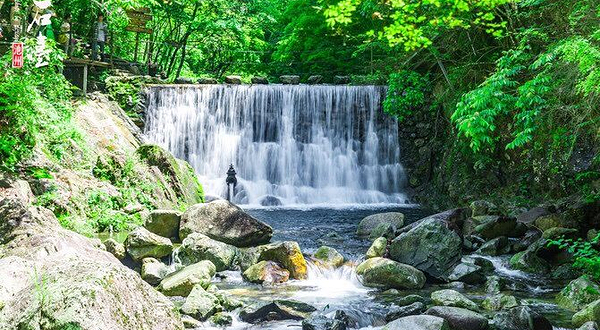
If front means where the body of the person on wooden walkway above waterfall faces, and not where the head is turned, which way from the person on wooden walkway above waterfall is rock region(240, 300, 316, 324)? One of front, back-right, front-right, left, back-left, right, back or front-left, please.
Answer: front

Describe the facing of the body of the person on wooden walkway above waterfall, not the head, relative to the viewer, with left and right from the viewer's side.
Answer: facing the viewer

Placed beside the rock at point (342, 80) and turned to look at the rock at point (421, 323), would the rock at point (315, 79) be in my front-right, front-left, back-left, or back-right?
back-right

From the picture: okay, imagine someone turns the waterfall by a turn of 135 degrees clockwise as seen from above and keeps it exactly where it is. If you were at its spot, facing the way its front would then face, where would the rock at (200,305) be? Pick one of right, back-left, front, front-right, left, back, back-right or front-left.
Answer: back-left

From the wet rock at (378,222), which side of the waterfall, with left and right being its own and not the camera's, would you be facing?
front

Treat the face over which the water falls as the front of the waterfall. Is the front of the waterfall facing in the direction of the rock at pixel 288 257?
yes

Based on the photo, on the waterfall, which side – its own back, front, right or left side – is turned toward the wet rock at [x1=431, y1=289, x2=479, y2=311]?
front
